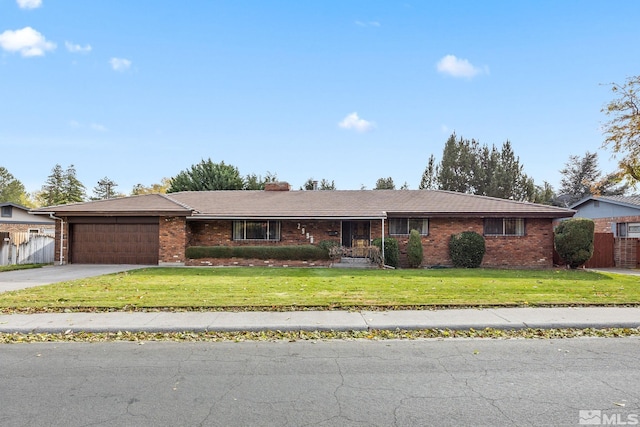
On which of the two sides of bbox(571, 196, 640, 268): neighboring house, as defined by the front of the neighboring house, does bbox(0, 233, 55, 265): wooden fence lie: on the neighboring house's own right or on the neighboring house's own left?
on the neighboring house's own right

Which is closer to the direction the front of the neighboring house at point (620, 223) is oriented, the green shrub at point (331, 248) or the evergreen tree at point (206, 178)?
the green shrub

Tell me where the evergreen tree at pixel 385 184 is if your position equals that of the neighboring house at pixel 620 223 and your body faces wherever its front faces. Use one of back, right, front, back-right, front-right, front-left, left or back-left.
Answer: back-right

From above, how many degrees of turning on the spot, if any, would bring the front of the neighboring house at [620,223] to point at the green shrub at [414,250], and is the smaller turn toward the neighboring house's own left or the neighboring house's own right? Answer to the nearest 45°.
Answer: approximately 45° to the neighboring house's own right

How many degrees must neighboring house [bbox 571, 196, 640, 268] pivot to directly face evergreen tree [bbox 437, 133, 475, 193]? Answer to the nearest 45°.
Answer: approximately 135° to its right

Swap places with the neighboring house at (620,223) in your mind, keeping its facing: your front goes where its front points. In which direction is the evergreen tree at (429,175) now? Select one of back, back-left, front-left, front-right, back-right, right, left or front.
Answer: back-right

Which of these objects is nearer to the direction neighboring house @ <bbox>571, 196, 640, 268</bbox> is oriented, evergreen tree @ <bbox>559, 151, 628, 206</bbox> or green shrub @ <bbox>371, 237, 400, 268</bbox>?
the green shrub

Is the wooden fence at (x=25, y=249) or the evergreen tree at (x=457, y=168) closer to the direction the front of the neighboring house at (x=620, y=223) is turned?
the wooden fence

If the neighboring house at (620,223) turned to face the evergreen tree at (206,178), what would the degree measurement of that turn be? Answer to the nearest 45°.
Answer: approximately 90° to its right

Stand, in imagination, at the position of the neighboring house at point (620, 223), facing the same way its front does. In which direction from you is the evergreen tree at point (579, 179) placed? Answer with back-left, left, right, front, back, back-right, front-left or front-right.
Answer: back

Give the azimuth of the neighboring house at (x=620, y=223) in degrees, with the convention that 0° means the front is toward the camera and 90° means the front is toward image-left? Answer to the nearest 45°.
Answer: approximately 0°

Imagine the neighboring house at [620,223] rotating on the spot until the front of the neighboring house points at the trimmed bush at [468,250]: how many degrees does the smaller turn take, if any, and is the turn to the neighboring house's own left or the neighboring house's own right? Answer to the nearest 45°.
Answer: approximately 45° to the neighboring house's own right
